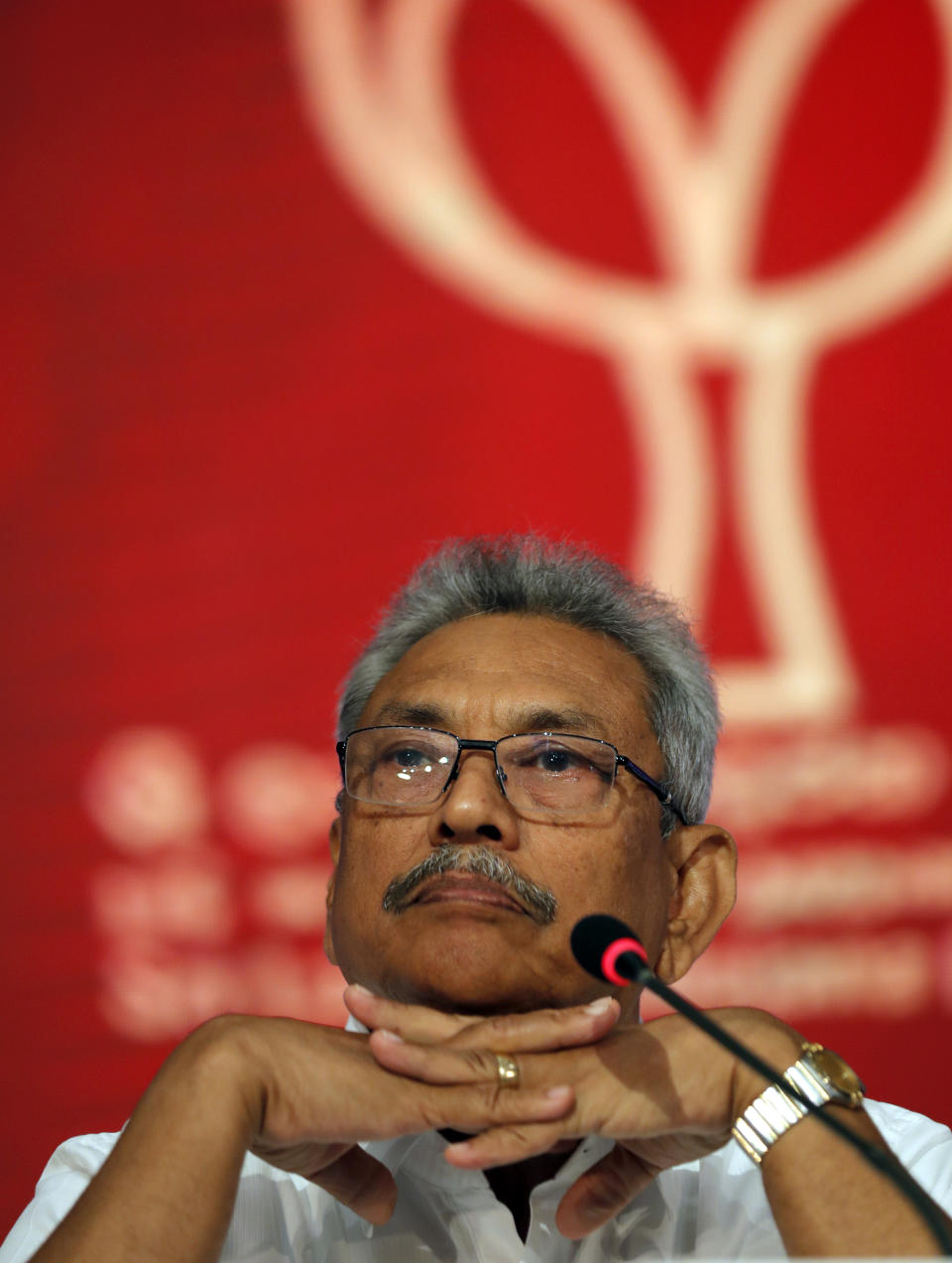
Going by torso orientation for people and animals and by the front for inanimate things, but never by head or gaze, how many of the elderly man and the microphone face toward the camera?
1

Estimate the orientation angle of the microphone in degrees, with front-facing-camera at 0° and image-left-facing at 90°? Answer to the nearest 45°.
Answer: approximately 135°

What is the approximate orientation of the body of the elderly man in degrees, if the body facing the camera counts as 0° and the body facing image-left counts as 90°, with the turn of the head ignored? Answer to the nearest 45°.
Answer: approximately 0°
